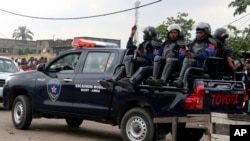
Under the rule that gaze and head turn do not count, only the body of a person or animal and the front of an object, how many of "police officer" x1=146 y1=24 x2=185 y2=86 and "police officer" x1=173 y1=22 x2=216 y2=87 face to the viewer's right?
0

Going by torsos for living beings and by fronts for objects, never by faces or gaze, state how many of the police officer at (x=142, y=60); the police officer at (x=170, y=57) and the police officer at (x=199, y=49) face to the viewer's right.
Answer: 0

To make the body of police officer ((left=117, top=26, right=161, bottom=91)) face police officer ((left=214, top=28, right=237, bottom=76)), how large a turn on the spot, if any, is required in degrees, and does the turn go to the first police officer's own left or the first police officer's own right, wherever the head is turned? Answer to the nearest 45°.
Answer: approximately 135° to the first police officer's own left

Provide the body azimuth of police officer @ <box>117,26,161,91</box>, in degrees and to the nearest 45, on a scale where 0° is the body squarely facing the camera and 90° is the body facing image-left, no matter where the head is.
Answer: approximately 45°

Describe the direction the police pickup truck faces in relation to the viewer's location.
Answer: facing away from the viewer and to the left of the viewer

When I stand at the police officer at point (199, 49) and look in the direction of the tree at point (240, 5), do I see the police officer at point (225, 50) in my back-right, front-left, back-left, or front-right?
front-right

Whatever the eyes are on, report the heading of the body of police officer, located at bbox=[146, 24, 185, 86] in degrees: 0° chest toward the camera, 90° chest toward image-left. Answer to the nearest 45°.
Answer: approximately 45°

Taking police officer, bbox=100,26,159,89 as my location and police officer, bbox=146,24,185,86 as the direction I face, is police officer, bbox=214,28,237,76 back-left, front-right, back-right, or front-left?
front-left

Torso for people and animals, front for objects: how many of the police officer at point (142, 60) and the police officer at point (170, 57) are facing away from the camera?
0

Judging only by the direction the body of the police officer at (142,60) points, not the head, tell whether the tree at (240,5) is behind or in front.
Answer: behind

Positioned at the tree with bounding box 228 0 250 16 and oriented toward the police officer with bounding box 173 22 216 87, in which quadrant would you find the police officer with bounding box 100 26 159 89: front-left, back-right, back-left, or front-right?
front-right
